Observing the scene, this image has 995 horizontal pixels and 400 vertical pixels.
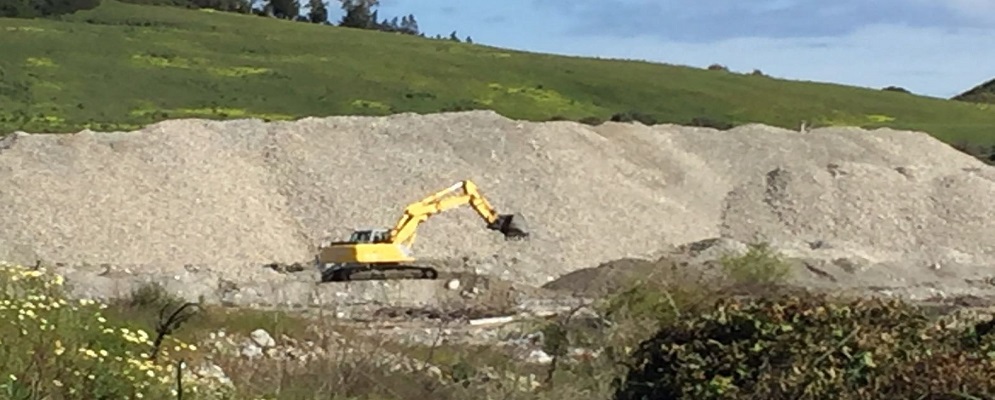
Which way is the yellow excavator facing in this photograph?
to the viewer's right

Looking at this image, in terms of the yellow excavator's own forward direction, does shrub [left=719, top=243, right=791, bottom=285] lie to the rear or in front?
in front

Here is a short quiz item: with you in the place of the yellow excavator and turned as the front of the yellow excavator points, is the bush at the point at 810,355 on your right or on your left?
on your right

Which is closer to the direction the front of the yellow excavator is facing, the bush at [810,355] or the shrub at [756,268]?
the shrub

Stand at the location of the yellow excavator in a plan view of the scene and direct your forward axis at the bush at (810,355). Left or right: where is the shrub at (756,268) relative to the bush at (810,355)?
left
